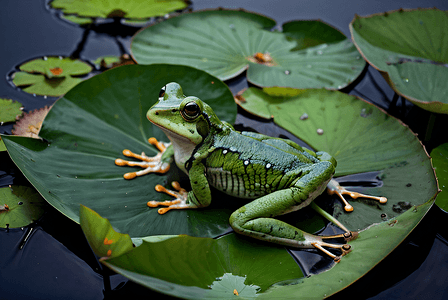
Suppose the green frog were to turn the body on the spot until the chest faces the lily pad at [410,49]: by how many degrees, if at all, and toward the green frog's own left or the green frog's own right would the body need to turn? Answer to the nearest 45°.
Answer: approximately 135° to the green frog's own right

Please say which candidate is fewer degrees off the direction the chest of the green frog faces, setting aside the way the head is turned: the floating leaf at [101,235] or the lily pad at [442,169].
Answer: the floating leaf

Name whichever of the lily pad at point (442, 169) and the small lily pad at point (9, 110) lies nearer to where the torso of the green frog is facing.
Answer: the small lily pad

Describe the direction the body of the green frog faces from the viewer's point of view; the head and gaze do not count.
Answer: to the viewer's left

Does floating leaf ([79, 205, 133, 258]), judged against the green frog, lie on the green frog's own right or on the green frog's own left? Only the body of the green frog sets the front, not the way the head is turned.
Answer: on the green frog's own left

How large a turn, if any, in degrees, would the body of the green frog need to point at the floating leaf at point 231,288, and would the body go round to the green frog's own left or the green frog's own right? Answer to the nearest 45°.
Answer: approximately 90° to the green frog's own left

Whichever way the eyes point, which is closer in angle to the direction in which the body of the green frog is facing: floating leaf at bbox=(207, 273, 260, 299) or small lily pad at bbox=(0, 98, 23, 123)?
the small lily pad

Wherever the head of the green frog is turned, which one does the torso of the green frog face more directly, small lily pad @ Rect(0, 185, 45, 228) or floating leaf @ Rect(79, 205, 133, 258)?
the small lily pad
